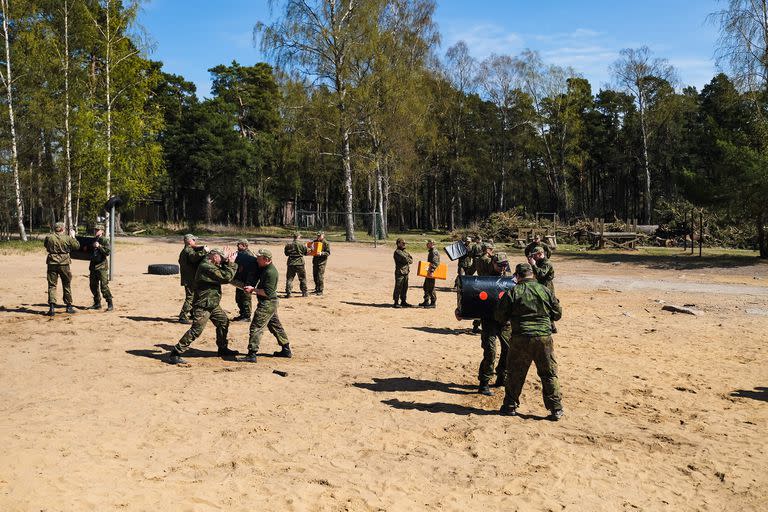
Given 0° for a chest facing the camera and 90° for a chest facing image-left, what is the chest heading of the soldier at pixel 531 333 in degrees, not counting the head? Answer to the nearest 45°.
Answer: approximately 180°

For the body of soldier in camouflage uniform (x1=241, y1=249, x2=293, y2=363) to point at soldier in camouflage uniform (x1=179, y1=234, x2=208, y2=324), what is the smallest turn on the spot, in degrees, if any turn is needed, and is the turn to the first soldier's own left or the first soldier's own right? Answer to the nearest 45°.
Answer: approximately 45° to the first soldier's own right

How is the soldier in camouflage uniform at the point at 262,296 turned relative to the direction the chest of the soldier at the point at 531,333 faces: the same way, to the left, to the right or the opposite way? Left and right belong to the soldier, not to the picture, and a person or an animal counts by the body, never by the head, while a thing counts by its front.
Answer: to the left

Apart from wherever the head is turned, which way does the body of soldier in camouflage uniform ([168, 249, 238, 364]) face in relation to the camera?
to the viewer's right

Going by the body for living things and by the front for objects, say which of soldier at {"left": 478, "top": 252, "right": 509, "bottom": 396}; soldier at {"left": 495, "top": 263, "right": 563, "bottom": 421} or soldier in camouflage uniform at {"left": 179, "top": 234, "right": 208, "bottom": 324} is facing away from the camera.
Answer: soldier at {"left": 495, "top": 263, "right": 563, "bottom": 421}

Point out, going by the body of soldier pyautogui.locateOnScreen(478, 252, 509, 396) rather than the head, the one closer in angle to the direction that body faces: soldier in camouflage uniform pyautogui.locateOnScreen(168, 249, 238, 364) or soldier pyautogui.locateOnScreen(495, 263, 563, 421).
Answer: the soldier

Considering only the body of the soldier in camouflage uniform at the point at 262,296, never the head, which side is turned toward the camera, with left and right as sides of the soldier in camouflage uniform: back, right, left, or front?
left

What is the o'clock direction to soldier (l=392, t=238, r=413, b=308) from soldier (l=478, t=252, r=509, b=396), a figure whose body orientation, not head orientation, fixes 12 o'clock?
soldier (l=392, t=238, r=413, b=308) is roughly at 7 o'clock from soldier (l=478, t=252, r=509, b=396).

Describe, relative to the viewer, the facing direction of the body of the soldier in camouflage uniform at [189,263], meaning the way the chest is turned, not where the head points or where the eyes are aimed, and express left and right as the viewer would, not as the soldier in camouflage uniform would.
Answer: facing to the right of the viewer
